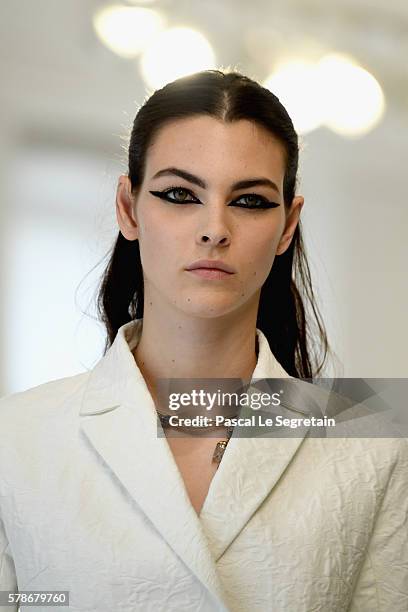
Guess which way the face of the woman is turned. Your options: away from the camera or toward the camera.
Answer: toward the camera

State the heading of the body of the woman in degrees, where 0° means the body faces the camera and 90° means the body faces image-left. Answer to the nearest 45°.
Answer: approximately 0°
